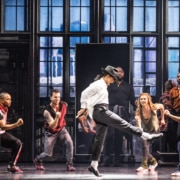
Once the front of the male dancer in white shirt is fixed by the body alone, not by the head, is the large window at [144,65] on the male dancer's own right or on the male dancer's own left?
on the male dancer's own left

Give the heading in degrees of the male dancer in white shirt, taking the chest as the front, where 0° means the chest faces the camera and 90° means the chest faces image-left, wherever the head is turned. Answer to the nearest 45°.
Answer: approximately 270°

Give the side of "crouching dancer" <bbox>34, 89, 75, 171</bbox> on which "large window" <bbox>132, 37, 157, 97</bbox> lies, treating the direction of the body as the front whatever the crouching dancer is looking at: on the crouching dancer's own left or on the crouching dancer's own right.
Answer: on the crouching dancer's own left

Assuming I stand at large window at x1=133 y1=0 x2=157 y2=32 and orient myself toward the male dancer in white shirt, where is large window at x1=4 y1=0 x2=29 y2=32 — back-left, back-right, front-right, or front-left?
front-right

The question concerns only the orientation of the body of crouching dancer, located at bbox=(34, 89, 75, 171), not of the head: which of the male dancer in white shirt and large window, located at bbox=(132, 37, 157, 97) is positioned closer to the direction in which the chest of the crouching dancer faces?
the male dancer in white shirt

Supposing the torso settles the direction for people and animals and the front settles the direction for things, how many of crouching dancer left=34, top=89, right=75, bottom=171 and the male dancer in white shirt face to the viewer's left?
0

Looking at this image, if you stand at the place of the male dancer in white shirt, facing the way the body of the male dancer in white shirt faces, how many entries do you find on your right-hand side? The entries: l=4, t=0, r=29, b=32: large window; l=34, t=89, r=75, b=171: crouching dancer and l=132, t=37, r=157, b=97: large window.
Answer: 0

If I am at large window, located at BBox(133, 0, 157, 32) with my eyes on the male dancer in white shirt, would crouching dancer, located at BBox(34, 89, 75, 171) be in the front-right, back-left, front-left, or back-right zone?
front-right

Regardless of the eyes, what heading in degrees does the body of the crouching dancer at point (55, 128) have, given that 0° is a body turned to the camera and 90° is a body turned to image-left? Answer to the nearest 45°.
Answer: approximately 315°
